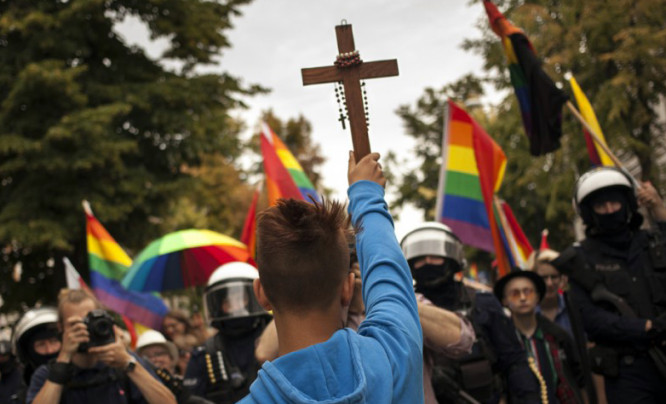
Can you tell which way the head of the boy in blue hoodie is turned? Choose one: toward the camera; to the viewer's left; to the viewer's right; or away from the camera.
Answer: away from the camera

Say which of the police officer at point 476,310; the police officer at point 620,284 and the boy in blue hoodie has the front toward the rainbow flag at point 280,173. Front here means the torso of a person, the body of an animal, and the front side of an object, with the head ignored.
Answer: the boy in blue hoodie

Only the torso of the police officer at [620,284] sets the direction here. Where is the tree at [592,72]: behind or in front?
behind

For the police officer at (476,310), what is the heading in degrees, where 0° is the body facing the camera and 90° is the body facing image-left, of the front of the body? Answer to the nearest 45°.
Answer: approximately 45°

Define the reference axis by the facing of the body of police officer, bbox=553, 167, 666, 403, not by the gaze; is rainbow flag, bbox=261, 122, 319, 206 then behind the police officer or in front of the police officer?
behind

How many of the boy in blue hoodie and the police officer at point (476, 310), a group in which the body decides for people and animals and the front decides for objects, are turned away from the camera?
1

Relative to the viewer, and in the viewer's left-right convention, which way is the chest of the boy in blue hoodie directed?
facing away from the viewer

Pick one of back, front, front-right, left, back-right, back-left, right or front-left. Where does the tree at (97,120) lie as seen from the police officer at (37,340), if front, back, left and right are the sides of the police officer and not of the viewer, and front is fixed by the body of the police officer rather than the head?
back-left

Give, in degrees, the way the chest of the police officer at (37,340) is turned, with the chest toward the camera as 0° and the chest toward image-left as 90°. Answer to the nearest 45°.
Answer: approximately 315°

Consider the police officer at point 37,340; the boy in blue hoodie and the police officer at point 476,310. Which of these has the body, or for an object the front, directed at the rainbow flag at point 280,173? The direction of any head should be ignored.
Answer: the boy in blue hoodie

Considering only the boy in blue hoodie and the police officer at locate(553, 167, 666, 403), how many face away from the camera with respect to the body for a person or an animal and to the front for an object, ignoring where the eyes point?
1

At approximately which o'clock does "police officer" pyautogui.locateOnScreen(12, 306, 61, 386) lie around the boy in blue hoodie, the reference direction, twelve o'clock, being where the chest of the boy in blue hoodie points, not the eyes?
The police officer is roughly at 11 o'clock from the boy in blue hoodie.
